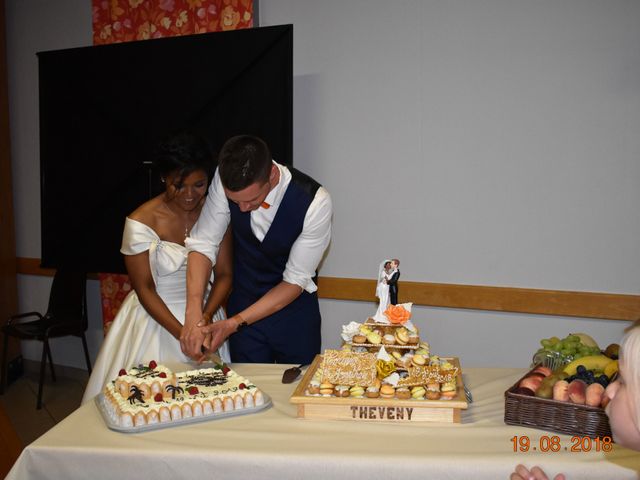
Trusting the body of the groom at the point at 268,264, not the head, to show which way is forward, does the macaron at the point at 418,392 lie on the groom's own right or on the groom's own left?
on the groom's own left

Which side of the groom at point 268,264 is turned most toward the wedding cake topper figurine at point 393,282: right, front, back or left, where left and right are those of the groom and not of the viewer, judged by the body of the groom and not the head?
left

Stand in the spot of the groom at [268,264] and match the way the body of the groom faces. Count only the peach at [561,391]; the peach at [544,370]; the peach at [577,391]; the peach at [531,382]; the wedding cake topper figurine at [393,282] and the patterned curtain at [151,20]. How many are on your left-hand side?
5

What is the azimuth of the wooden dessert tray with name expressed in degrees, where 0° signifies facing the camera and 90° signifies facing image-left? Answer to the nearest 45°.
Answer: approximately 0°

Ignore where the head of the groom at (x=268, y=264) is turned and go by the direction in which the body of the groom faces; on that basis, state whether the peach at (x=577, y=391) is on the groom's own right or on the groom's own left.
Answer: on the groom's own left

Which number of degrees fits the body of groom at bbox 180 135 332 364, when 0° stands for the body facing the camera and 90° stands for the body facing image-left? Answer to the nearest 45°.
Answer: approximately 45°
